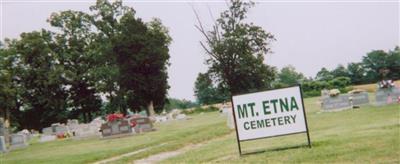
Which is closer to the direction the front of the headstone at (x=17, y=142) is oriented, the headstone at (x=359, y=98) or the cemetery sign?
the cemetery sign

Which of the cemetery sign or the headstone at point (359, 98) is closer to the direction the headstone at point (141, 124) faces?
the cemetery sign

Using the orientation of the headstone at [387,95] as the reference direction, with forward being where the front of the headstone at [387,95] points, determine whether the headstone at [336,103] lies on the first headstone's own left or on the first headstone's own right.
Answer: on the first headstone's own right

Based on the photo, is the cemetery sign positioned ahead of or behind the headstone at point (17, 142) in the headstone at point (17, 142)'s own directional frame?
ahead

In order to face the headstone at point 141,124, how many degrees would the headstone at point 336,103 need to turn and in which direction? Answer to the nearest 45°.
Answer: approximately 90° to its right

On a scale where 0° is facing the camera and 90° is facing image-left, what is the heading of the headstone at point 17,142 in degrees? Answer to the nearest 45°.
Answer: approximately 0°

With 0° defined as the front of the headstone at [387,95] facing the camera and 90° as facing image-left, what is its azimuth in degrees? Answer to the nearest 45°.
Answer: approximately 0°

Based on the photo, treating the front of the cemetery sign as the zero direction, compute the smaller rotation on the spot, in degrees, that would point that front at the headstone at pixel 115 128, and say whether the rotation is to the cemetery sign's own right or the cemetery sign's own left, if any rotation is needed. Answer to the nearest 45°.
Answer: approximately 135° to the cemetery sign's own right
